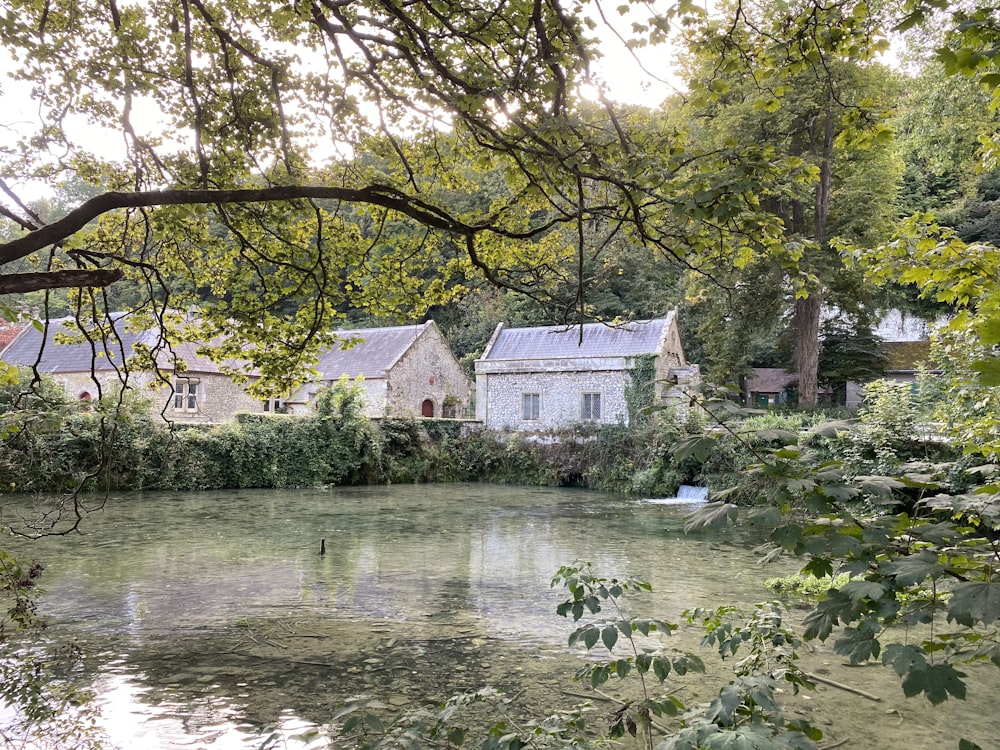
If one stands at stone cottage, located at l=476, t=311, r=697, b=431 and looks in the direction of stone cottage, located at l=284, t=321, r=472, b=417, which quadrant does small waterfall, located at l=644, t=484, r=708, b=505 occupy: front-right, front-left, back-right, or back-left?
back-left

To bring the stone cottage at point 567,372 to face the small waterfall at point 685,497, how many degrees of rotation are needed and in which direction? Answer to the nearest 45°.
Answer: approximately 45° to its left

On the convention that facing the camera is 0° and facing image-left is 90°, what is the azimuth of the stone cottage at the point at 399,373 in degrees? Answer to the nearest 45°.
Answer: approximately 315°

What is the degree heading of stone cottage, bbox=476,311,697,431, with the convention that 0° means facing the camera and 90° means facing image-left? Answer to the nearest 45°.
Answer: approximately 0°

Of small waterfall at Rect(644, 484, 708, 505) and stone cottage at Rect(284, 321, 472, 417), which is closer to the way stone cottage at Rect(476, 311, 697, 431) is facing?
the small waterfall

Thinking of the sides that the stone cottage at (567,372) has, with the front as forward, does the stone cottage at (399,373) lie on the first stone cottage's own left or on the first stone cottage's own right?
on the first stone cottage's own right
